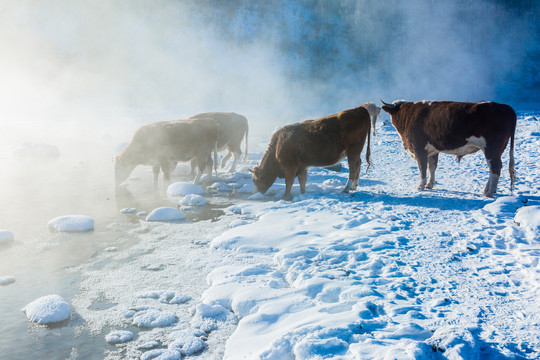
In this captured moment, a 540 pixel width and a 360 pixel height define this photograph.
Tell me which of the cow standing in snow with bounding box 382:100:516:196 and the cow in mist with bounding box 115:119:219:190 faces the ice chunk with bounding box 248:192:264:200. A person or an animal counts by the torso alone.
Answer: the cow standing in snow

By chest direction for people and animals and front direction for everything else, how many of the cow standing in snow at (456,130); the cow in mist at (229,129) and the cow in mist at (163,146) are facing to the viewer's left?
3

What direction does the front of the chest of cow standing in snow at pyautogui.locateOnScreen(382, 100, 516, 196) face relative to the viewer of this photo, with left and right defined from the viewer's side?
facing to the left of the viewer

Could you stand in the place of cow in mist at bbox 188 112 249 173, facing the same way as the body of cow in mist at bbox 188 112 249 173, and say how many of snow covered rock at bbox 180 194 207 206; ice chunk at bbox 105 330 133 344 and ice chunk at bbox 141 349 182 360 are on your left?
3

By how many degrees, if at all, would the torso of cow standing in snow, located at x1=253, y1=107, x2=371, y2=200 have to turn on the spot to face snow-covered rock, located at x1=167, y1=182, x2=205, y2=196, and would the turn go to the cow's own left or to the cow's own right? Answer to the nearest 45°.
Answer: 0° — it already faces it

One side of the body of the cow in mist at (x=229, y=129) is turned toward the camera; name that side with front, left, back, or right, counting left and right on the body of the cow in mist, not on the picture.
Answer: left

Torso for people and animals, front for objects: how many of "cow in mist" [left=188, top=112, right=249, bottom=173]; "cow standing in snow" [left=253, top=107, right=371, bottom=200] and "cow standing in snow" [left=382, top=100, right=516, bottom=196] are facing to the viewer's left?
3

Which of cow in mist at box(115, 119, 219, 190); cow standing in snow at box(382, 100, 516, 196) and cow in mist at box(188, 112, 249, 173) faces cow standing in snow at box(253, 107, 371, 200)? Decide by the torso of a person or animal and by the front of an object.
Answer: cow standing in snow at box(382, 100, 516, 196)

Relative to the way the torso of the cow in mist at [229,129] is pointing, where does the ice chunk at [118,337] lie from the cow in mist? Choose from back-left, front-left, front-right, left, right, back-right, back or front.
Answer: left

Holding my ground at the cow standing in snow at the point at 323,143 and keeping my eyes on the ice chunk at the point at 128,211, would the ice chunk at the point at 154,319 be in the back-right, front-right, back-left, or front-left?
front-left

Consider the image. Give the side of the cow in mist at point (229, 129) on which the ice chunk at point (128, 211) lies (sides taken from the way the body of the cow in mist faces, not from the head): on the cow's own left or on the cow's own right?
on the cow's own left

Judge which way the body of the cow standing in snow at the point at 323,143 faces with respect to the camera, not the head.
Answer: to the viewer's left

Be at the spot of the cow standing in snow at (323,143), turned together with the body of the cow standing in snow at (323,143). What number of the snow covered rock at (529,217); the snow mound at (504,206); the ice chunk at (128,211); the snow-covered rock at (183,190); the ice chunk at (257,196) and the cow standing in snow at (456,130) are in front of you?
3

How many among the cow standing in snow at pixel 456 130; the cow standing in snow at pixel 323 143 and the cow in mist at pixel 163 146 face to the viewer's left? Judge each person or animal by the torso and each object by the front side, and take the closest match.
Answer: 3

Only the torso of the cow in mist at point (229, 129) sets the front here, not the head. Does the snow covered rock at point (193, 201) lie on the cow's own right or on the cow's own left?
on the cow's own left

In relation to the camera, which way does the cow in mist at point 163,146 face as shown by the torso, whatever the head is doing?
to the viewer's left
